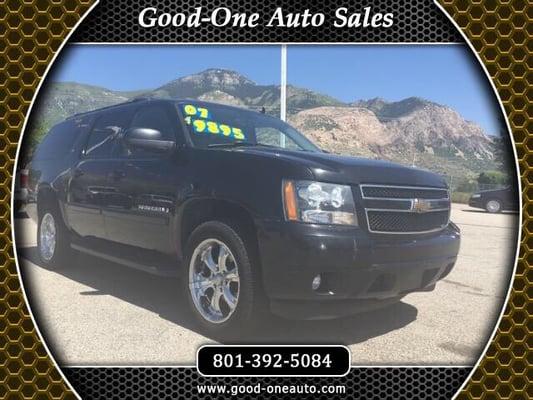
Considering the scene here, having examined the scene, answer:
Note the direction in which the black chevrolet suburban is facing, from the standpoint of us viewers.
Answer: facing the viewer and to the right of the viewer
